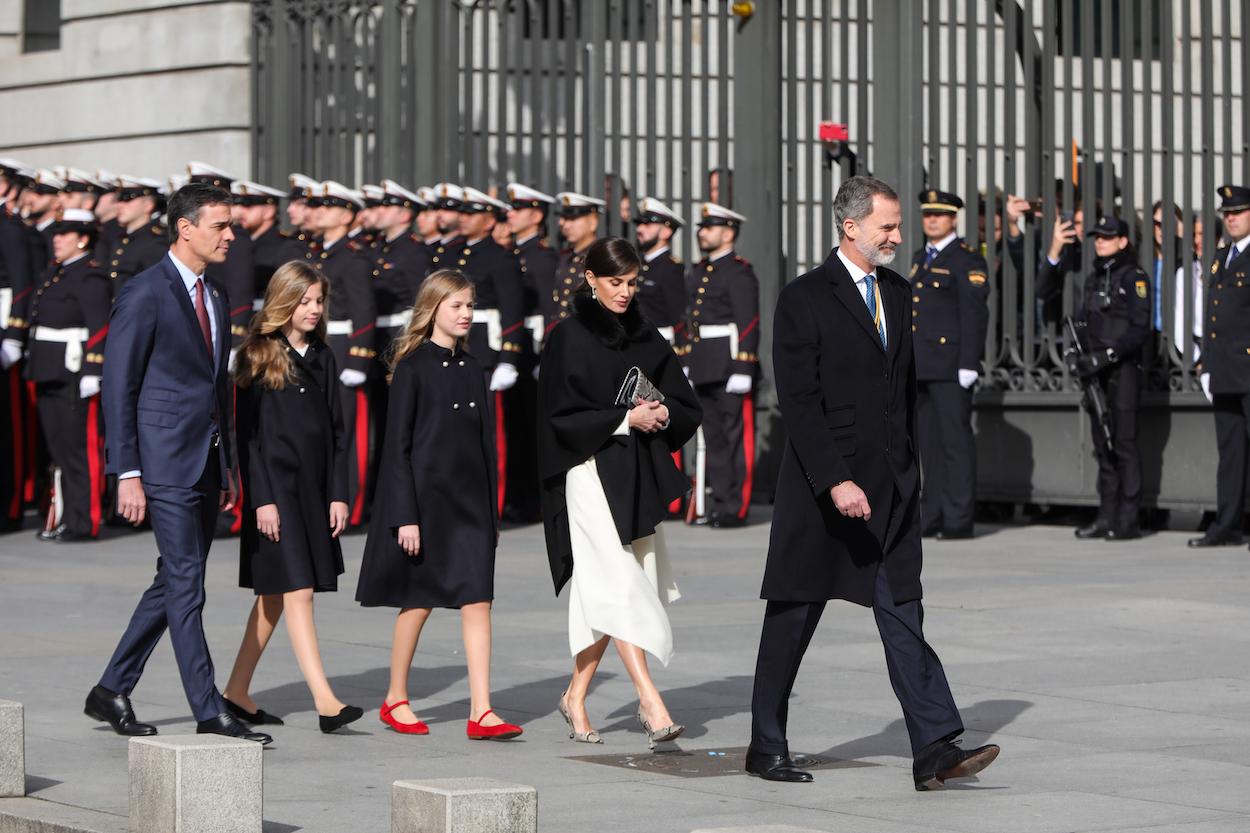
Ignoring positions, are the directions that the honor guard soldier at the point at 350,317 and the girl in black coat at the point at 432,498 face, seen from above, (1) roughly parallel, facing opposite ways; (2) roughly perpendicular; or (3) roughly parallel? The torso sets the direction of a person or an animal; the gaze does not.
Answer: roughly perpendicular

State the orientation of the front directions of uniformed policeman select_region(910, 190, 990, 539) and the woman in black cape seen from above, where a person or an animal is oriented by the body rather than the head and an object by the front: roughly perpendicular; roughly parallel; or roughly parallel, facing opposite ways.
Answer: roughly perpendicular

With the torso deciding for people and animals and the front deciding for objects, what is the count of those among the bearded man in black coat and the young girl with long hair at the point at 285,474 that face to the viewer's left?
0

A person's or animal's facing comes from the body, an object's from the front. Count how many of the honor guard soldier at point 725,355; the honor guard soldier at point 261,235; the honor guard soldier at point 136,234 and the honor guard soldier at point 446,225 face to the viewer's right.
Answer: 0

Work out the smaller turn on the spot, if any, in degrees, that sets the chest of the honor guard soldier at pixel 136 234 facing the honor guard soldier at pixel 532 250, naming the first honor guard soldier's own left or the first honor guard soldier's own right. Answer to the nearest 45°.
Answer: approximately 135° to the first honor guard soldier's own left

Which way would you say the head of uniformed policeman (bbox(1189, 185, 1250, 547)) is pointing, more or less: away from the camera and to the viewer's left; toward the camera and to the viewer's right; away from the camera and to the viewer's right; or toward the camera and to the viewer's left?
toward the camera and to the viewer's left

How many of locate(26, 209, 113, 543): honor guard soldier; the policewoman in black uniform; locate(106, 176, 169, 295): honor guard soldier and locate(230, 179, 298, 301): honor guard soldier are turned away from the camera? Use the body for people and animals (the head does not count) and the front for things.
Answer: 0

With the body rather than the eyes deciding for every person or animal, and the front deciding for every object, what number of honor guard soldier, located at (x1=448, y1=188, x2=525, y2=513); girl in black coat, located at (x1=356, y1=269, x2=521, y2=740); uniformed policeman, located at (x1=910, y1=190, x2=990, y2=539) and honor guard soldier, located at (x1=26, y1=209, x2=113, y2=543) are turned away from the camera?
0

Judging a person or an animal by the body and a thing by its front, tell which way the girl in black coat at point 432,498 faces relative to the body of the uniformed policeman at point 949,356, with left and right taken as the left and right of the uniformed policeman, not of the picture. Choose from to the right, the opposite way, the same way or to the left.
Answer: to the left

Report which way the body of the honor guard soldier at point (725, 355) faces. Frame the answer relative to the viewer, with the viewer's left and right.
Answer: facing the viewer and to the left of the viewer

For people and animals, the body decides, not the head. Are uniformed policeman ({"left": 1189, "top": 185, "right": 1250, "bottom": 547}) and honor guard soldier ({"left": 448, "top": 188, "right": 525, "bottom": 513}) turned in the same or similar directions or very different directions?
same or similar directions

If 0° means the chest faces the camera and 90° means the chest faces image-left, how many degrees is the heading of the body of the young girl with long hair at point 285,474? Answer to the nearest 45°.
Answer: approximately 315°

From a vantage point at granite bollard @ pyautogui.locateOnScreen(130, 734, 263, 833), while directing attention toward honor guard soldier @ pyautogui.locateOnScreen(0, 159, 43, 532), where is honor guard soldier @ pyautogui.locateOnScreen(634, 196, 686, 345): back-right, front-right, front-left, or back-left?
front-right

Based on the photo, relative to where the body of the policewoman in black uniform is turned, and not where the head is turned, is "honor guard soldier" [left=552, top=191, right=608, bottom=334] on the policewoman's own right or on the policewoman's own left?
on the policewoman's own right
